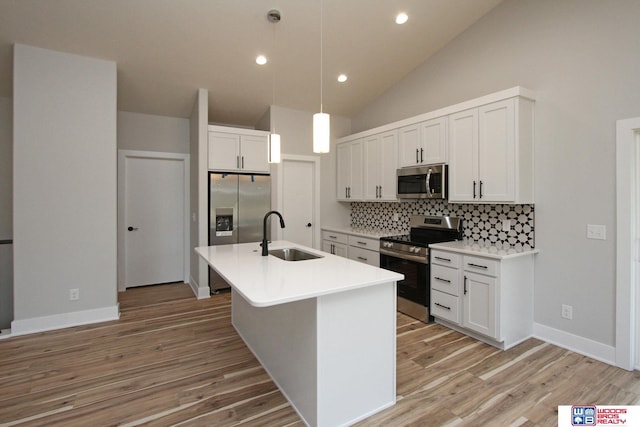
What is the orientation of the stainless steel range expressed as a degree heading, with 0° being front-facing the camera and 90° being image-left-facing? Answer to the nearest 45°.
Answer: approximately 45°

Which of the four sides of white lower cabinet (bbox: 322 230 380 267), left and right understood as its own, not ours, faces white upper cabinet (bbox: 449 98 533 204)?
left

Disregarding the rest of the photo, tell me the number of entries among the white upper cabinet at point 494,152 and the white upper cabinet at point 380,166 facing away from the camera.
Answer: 0

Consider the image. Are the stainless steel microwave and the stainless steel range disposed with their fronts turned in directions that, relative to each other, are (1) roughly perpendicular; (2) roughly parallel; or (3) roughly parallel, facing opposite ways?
roughly parallel

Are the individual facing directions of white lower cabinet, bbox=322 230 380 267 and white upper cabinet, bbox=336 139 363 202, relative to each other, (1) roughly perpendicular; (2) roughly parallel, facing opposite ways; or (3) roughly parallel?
roughly parallel

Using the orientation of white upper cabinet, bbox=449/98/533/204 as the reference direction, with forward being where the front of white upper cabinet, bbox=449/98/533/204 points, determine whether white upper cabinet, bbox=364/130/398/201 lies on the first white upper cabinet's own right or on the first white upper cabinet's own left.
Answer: on the first white upper cabinet's own right

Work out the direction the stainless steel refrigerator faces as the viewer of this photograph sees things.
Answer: facing the viewer

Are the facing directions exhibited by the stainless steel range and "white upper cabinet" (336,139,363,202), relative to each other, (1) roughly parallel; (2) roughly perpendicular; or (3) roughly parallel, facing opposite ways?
roughly parallel

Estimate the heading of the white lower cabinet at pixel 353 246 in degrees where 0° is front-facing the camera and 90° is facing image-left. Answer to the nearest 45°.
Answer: approximately 45°

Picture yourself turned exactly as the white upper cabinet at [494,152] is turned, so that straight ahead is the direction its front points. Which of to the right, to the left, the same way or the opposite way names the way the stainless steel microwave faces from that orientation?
the same way

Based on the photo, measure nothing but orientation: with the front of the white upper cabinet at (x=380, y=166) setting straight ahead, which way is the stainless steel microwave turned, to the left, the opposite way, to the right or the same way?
the same way

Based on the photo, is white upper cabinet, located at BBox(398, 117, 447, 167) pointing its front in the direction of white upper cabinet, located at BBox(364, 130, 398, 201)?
no

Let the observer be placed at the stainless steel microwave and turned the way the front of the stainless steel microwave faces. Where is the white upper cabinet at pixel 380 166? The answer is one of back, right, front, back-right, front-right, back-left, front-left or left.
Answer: right

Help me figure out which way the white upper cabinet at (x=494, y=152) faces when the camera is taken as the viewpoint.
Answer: facing the viewer and to the left of the viewer

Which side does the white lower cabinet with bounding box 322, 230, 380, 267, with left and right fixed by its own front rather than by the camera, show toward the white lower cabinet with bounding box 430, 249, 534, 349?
left

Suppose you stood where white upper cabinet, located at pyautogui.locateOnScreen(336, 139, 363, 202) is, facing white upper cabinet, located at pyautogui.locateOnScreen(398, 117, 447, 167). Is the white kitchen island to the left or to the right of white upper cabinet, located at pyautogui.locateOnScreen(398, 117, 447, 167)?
right
